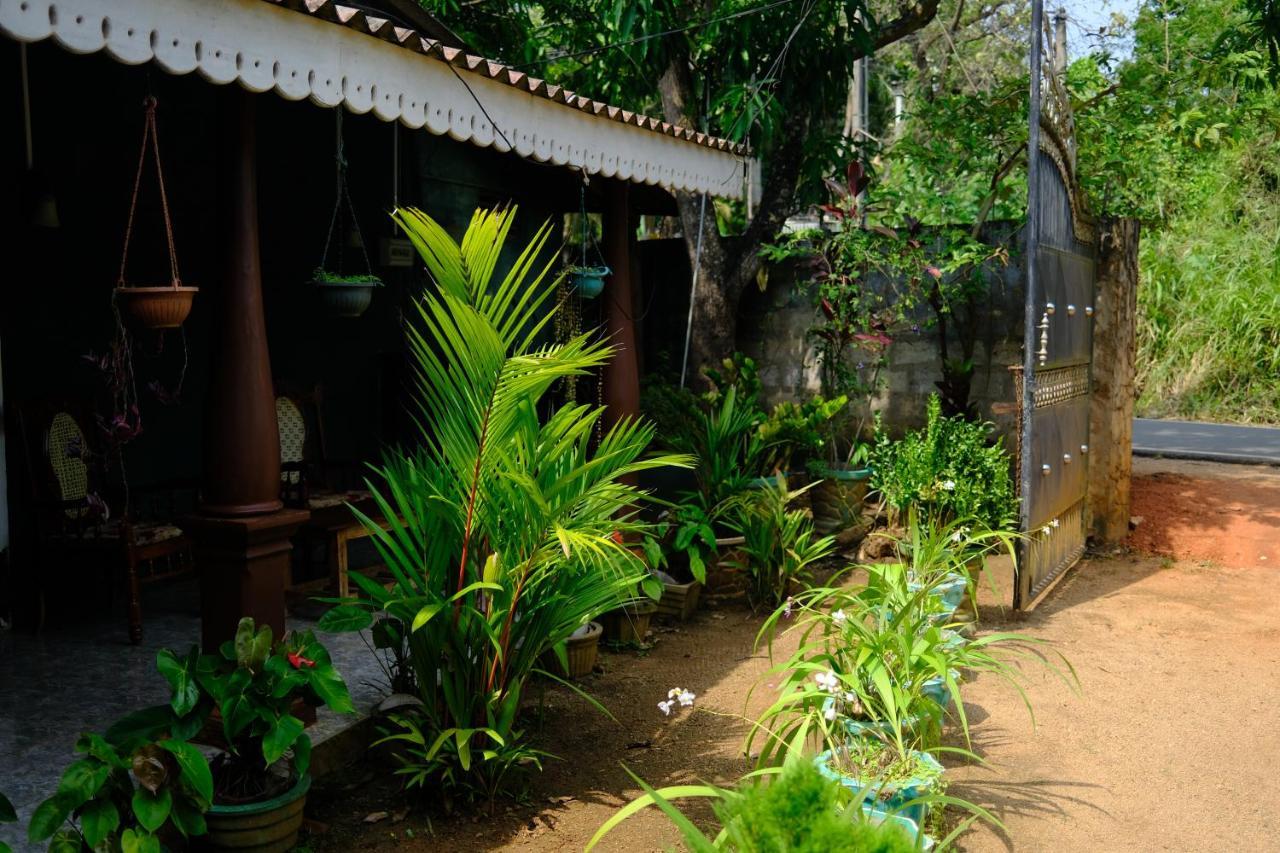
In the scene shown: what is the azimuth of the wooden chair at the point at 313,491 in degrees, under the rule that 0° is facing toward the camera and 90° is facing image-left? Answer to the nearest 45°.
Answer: approximately 315°

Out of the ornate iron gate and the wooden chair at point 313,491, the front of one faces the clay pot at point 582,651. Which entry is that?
the wooden chair

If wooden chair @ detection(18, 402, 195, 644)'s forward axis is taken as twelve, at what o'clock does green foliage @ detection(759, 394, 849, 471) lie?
The green foliage is roughly at 10 o'clock from the wooden chair.

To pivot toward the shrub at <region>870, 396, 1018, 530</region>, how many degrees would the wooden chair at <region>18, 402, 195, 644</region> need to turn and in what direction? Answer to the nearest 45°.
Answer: approximately 45° to its left

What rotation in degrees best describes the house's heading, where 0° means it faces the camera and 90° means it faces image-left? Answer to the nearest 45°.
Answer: approximately 315°
